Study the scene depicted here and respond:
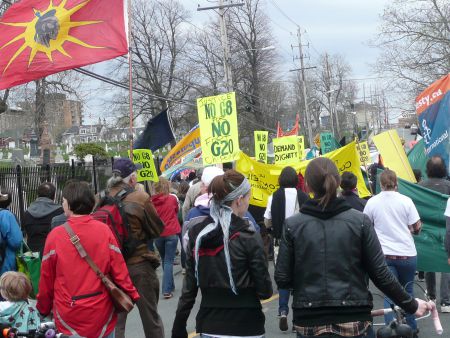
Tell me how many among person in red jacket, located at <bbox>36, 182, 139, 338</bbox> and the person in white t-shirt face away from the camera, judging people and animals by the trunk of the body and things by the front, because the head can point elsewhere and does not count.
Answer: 2

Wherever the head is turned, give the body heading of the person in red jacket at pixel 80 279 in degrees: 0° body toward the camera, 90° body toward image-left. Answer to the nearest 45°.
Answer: approximately 180°

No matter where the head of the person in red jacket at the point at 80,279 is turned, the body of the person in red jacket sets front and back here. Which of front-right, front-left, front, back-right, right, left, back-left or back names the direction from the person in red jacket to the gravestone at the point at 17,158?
front

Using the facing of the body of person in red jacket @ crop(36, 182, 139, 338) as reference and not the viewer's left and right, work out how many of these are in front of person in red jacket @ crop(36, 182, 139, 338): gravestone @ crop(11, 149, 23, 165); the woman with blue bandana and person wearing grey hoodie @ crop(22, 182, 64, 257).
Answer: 2

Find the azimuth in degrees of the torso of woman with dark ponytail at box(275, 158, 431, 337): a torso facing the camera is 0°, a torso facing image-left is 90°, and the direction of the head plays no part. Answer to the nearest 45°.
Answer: approximately 180°

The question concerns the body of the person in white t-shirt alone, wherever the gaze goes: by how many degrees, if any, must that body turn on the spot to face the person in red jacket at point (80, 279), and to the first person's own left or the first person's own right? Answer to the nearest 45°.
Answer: approximately 135° to the first person's own left

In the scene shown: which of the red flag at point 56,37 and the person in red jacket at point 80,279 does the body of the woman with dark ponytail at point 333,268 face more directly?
the red flag

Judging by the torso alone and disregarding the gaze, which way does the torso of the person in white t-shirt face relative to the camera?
away from the camera

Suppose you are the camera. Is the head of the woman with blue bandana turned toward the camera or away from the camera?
away from the camera
